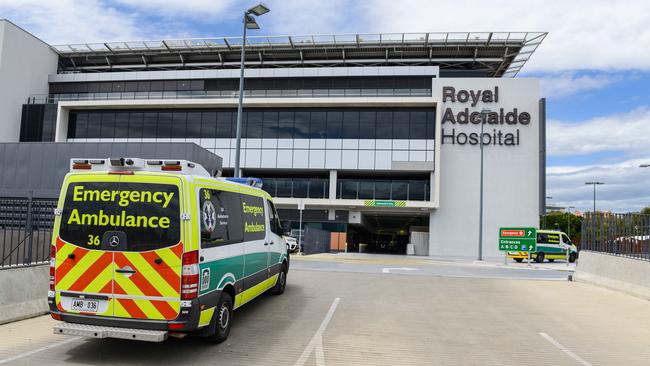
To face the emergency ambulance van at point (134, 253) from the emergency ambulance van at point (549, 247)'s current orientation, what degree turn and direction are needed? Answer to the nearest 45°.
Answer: approximately 90° to its right

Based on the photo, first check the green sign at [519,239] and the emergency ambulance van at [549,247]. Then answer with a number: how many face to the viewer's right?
1

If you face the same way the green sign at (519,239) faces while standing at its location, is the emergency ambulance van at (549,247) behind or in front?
behind

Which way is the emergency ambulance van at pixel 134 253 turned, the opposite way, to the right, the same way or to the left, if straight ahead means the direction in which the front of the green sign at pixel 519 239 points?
the opposite way

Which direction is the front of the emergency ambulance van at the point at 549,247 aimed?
to the viewer's right

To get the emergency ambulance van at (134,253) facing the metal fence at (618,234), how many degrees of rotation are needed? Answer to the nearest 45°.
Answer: approximately 45° to its right

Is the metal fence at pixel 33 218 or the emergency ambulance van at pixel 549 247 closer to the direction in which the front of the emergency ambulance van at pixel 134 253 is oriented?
the emergency ambulance van
